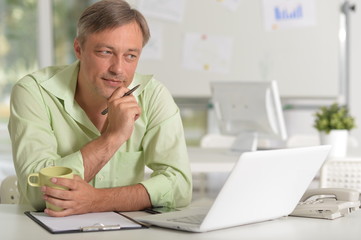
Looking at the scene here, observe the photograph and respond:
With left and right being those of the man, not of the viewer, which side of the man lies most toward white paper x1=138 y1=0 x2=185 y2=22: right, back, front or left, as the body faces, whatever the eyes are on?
back

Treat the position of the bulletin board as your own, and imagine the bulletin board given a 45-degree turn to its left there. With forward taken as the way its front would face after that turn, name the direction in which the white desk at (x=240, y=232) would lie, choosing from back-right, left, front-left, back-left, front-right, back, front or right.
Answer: front-right

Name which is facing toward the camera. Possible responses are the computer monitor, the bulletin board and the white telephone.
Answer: the bulletin board

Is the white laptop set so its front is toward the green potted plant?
no

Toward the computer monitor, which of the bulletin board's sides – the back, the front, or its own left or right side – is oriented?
front

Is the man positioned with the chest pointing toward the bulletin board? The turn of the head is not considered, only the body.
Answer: no

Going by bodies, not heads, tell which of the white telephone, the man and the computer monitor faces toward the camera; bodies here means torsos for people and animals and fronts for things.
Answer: the man

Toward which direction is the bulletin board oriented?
toward the camera

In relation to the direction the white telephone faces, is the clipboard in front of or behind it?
in front

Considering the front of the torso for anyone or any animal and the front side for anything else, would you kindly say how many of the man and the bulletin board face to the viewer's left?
0

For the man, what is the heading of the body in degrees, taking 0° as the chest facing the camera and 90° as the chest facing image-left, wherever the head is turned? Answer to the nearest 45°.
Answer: approximately 0°
